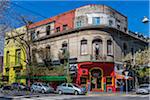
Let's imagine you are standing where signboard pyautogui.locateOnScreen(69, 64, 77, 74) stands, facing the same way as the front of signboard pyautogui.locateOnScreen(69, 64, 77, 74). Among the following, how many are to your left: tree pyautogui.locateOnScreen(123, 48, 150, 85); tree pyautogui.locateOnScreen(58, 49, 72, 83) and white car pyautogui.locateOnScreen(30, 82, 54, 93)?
1

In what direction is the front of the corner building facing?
toward the camera

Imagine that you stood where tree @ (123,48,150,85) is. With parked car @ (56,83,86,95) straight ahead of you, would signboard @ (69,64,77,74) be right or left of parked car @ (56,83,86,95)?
right

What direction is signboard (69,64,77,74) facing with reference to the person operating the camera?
facing the viewer

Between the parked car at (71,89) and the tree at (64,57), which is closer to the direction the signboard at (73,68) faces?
the parked car

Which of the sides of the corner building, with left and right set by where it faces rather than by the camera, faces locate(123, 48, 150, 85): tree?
left

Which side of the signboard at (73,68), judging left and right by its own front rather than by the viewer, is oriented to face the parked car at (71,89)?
front

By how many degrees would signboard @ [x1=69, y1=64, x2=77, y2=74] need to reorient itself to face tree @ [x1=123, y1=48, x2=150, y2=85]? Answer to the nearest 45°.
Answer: approximately 90° to its left

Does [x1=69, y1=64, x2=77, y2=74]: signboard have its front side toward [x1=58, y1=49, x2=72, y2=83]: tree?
no

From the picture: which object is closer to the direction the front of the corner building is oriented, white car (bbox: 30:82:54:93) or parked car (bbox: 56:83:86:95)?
the parked car

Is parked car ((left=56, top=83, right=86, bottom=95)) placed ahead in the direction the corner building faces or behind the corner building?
ahead
